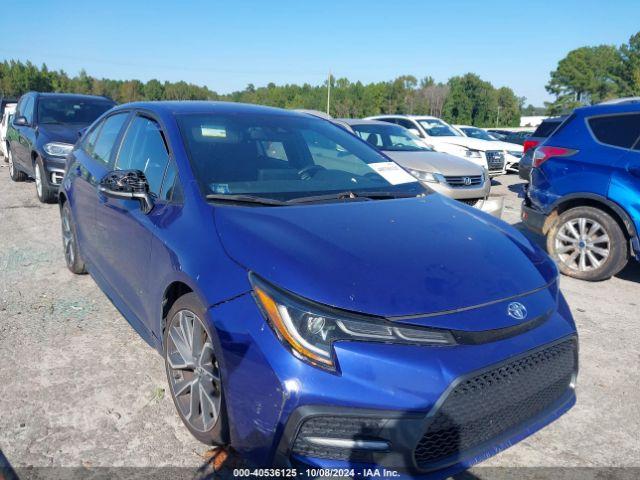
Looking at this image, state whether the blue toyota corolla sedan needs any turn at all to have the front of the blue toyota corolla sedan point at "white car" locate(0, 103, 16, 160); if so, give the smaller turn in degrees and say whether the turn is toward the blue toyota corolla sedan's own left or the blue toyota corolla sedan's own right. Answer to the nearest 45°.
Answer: approximately 180°

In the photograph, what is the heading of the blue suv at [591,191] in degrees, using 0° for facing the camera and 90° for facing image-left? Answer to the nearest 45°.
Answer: approximately 270°

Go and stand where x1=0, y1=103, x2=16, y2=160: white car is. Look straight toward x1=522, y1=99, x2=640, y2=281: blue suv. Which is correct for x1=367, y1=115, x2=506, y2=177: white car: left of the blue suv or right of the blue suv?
left

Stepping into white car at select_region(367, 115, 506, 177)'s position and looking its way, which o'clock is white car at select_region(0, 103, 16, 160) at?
white car at select_region(0, 103, 16, 160) is roughly at 4 o'clock from white car at select_region(367, 115, 506, 177).

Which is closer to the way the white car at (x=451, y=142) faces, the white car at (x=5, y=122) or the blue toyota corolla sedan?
the blue toyota corolla sedan

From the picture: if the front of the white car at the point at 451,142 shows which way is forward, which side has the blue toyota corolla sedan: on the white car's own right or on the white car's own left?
on the white car's own right

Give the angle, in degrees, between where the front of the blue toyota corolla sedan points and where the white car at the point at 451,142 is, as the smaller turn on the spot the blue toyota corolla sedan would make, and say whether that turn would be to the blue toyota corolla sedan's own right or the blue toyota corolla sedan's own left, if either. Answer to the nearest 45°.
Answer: approximately 135° to the blue toyota corolla sedan's own left

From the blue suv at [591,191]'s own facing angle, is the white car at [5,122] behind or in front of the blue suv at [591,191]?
behind

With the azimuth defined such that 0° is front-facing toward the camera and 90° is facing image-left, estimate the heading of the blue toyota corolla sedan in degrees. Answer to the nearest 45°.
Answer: approximately 315°

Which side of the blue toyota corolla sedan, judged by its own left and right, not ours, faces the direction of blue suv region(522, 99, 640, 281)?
left

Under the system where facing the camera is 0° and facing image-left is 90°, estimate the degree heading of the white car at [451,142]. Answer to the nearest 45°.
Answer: approximately 315°
